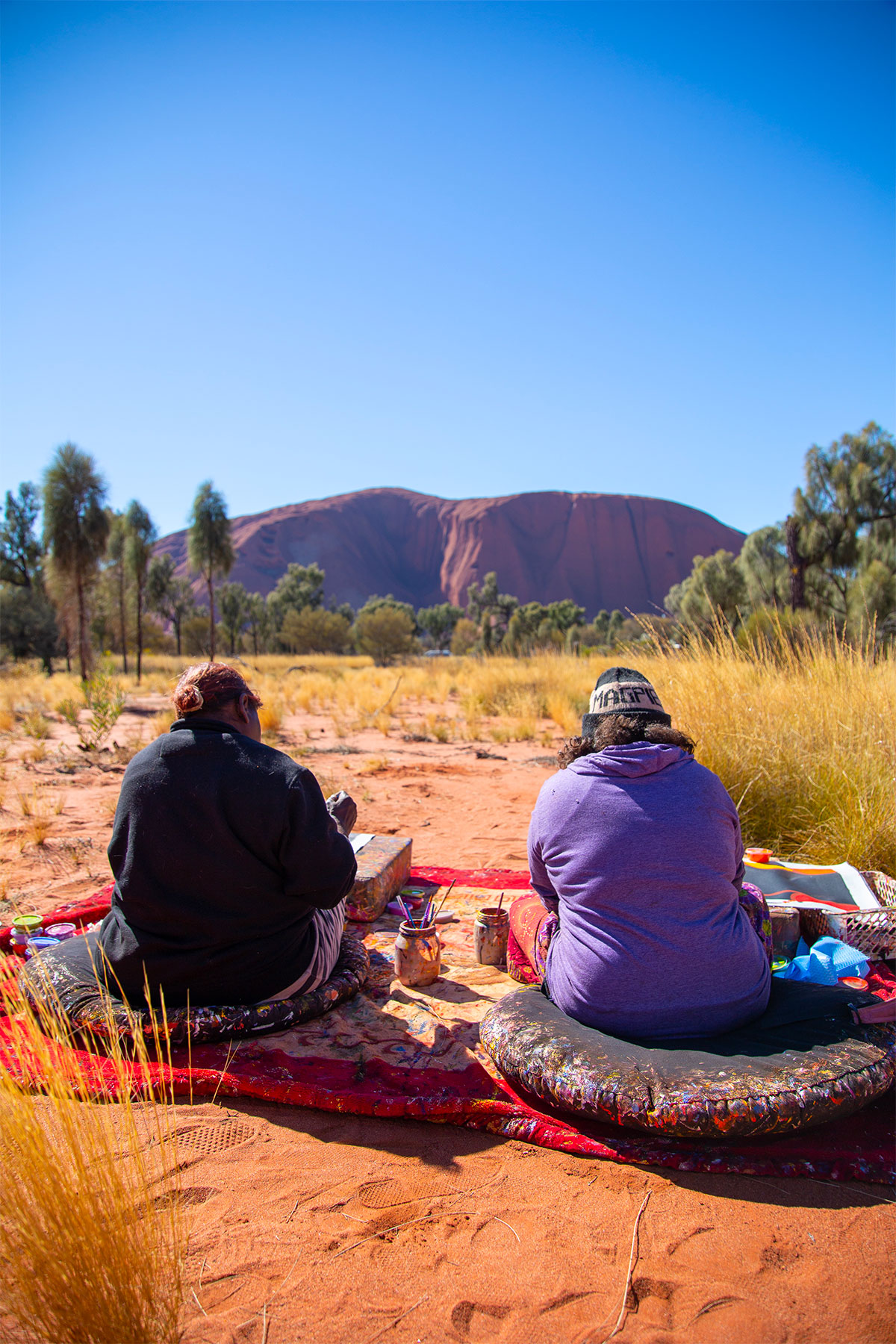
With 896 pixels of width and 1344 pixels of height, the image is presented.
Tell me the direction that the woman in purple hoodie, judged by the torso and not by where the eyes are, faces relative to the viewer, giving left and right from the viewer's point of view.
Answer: facing away from the viewer

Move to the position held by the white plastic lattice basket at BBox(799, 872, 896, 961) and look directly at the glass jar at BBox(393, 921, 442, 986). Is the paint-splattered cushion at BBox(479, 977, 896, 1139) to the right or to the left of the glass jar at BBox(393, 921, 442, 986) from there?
left

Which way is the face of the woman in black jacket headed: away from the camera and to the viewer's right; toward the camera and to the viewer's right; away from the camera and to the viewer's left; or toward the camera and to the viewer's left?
away from the camera and to the viewer's right

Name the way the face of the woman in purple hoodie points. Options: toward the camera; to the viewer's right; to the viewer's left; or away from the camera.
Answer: away from the camera

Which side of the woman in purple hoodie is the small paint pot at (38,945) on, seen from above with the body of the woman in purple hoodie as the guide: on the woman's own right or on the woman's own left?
on the woman's own left
